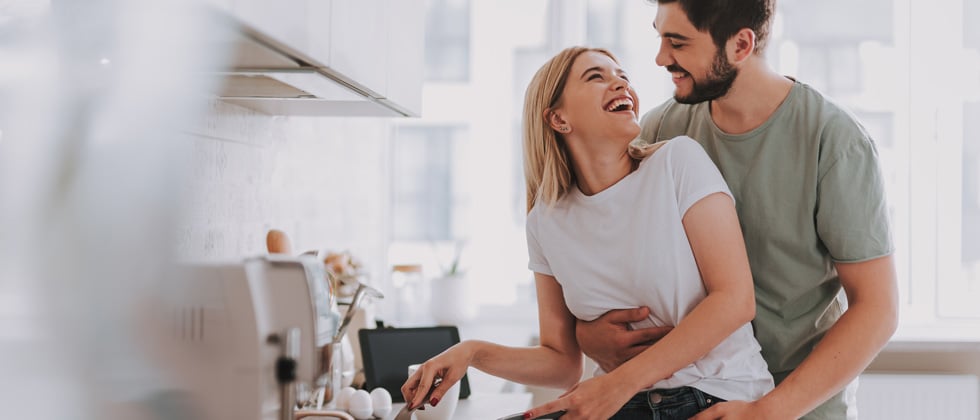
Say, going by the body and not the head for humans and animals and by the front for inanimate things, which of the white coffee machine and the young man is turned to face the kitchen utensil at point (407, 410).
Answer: the young man

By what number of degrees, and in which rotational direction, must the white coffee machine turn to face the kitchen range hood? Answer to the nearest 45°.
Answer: approximately 135° to its left

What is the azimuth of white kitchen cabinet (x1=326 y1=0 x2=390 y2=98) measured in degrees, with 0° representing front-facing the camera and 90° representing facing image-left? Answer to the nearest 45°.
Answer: approximately 315°

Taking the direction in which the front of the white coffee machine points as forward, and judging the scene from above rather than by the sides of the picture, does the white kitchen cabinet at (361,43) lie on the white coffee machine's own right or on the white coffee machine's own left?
on the white coffee machine's own left

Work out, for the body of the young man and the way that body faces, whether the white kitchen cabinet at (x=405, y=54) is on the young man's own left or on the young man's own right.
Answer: on the young man's own right

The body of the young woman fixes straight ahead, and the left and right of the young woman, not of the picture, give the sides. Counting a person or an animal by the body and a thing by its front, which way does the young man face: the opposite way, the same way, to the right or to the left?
the same way

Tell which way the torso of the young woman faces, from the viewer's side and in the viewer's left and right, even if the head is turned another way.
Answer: facing the viewer and to the left of the viewer

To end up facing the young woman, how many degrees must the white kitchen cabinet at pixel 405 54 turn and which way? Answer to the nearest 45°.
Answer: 0° — it already faces them

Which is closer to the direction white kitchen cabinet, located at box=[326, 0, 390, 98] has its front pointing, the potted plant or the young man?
the young man

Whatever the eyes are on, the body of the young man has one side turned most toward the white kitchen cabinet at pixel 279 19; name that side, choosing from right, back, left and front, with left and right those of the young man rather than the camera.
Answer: front

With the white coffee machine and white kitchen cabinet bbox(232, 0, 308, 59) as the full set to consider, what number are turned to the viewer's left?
0

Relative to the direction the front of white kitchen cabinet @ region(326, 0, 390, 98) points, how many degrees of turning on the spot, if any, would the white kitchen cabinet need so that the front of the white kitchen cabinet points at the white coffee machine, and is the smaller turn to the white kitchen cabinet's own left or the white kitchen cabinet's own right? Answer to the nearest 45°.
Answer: approximately 45° to the white kitchen cabinet's own right

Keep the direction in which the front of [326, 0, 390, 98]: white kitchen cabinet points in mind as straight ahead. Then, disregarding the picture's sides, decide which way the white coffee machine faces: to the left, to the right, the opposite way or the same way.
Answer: the same way

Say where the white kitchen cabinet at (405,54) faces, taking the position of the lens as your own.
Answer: facing the viewer and to the right of the viewer
